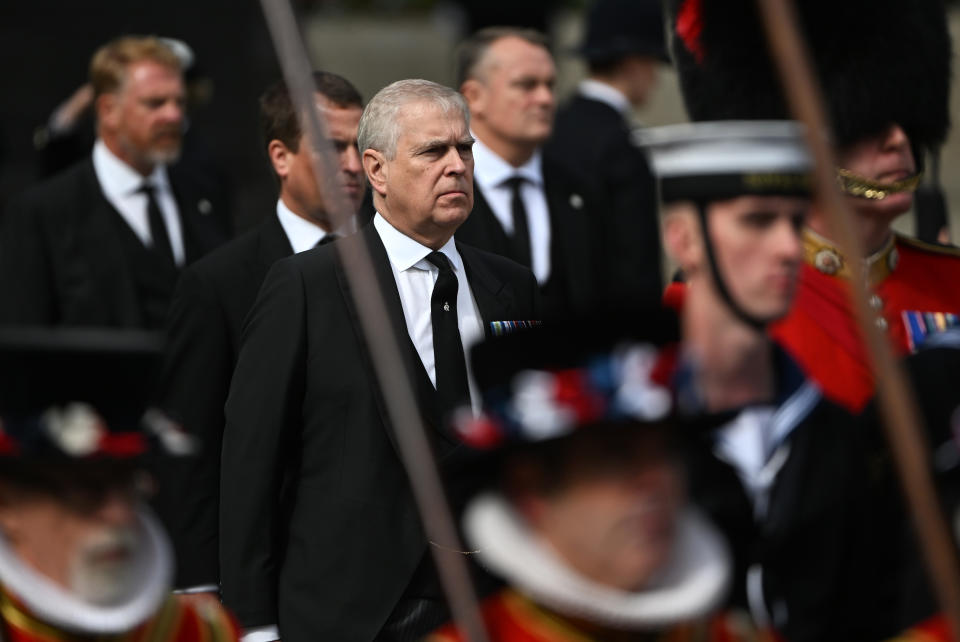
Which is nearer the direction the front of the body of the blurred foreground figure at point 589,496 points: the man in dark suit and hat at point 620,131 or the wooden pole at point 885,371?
the wooden pole

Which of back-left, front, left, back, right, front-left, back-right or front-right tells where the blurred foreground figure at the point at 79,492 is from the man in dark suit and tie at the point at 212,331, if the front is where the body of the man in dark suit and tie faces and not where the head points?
front-right

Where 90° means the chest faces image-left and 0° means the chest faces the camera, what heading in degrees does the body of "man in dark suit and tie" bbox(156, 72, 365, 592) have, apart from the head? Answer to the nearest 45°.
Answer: approximately 315°

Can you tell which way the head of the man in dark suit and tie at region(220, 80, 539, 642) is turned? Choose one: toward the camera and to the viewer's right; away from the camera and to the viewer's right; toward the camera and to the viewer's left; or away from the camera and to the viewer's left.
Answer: toward the camera and to the viewer's right

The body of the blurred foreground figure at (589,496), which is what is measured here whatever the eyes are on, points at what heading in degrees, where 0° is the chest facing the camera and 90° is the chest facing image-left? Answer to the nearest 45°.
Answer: approximately 315°

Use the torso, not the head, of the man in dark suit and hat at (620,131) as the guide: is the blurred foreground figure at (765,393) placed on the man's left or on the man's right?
on the man's right

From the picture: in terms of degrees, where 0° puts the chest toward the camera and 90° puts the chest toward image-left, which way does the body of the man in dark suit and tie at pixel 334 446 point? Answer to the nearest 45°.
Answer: approximately 315°
